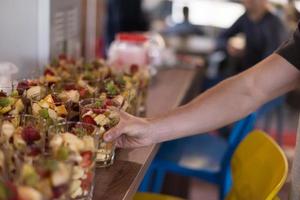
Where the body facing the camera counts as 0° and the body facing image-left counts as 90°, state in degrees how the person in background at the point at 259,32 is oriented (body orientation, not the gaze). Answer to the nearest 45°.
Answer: approximately 45°

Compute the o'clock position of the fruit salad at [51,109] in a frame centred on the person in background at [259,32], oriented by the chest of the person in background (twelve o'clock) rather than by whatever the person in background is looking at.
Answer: The fruit salad is roughly at 11 o'clock from the person in background.

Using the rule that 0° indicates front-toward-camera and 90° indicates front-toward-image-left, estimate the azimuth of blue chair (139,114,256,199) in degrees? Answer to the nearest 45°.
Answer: approximately 90°

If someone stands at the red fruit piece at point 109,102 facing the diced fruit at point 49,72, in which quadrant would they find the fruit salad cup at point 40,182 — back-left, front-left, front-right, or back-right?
back-left

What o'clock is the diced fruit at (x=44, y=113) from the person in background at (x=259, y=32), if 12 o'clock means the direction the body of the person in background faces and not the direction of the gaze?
The diced fruit is roughly at 11 o'clock from the person in background.

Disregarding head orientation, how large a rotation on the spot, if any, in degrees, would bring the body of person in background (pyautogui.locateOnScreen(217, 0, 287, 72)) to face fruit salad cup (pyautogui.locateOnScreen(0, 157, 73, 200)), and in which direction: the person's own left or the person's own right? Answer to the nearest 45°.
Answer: approximately 45° to the person's own left

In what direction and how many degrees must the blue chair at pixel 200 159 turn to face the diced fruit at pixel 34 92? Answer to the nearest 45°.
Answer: approximately 45° to its left
